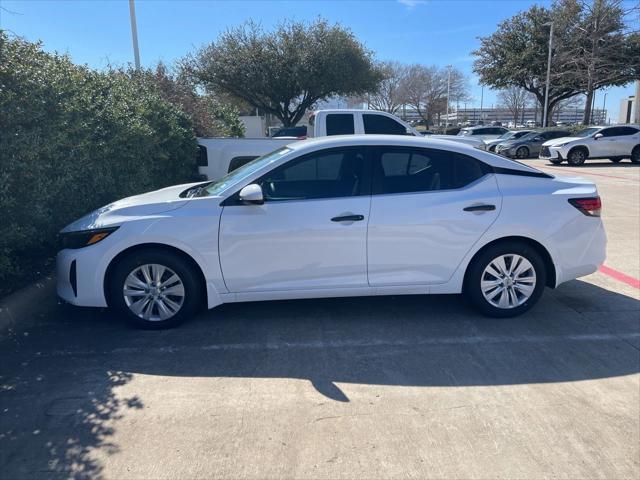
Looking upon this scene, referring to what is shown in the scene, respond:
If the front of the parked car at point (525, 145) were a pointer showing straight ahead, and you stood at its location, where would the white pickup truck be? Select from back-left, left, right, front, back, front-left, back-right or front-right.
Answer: front-left

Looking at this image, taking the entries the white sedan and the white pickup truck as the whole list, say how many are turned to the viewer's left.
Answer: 1

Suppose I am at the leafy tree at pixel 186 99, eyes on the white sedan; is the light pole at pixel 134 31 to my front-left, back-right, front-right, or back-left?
back-right

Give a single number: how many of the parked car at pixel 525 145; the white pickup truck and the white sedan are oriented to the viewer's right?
1

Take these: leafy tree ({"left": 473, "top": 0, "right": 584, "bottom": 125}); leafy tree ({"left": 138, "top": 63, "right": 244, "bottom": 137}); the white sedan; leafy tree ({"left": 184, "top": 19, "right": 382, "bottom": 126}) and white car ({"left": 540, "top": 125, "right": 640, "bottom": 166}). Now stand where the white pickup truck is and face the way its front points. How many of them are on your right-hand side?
1

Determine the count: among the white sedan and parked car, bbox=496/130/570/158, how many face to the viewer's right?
0

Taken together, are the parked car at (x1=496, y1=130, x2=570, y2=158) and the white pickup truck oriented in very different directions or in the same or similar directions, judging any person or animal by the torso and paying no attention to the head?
very different directions

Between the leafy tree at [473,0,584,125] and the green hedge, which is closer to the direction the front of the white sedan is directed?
the green hedge

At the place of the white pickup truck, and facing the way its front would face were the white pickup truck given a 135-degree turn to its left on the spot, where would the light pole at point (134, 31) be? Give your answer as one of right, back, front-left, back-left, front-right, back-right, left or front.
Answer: front

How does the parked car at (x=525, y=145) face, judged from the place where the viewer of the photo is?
facing the viewer and to the left of the viewer

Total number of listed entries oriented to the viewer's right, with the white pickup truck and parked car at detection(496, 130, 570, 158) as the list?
1

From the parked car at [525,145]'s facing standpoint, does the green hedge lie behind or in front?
in front

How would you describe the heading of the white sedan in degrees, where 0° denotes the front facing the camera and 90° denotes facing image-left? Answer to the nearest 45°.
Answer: approximately 90°

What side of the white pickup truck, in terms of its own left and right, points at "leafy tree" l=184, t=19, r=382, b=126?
left

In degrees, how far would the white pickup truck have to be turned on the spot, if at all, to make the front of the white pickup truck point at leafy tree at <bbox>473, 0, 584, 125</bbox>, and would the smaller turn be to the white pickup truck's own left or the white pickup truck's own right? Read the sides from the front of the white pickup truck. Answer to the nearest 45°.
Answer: approximately 45° to the white pickup truck's own left

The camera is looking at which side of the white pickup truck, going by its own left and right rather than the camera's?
right

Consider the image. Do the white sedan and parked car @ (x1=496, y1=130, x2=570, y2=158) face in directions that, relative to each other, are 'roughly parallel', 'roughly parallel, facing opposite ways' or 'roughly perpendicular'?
roughly parallel
